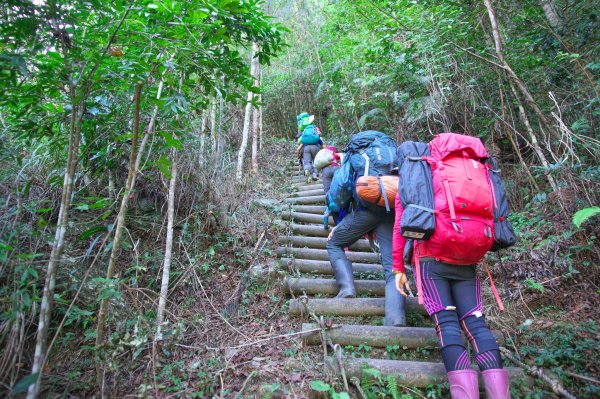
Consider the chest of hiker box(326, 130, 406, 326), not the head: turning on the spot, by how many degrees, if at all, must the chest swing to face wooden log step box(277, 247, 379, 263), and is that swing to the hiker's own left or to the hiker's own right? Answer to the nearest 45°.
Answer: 0° — they already face it

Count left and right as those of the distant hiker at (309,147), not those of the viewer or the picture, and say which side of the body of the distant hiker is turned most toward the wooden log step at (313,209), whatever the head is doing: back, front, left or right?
back

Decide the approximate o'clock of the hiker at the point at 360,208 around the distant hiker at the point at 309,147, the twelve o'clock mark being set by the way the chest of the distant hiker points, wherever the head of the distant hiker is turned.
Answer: The hiker is roughly at 6 o'clock from the distant hiker.

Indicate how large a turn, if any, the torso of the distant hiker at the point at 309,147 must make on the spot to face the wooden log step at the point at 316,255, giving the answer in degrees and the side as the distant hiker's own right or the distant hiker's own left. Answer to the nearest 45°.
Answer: approximately 180°

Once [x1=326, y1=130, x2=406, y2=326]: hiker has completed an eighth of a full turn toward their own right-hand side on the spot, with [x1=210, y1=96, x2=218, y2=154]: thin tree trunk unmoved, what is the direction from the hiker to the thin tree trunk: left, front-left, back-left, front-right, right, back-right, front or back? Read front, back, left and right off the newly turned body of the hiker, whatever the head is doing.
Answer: front-left

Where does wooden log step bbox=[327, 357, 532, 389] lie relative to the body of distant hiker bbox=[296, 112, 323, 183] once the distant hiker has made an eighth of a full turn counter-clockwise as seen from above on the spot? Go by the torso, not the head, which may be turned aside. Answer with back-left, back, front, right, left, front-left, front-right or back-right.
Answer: back-left

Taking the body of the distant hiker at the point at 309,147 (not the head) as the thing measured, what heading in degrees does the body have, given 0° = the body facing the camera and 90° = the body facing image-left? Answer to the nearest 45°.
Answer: approximately 180°

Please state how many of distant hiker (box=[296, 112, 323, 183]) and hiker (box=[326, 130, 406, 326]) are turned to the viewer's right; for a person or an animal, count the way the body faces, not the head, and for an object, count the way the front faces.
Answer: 0

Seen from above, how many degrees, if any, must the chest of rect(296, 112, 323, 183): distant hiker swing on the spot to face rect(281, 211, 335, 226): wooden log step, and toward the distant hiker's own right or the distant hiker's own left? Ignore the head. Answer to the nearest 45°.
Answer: approximately 180°

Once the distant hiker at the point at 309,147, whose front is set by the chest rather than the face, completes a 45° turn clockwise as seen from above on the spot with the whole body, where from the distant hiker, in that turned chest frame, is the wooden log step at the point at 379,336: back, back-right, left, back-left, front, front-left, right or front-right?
back-right

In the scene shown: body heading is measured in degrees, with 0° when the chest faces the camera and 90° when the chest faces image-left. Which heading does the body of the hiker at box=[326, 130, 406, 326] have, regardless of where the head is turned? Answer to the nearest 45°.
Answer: approximately 135°

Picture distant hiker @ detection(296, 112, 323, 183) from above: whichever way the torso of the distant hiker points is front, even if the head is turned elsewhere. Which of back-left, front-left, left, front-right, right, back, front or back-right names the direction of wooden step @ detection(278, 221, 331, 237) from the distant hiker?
back
